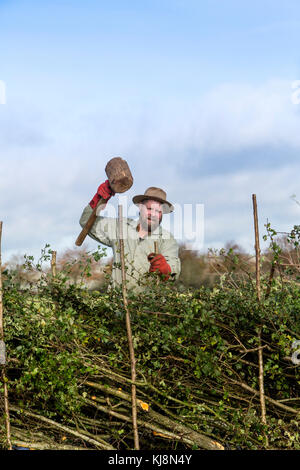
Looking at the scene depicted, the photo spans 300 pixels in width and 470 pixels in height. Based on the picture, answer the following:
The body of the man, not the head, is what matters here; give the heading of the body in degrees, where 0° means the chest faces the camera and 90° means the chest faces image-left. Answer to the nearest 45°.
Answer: approximately 0°
